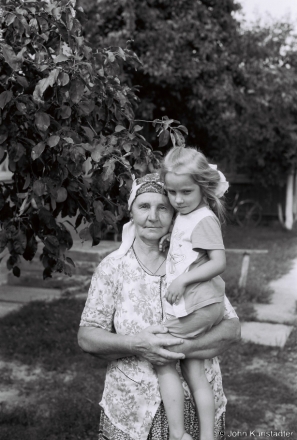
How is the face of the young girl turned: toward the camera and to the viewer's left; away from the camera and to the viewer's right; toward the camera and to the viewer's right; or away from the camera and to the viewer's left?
toward the camera and to the viewer's left

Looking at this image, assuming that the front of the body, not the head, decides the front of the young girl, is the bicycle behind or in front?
behind

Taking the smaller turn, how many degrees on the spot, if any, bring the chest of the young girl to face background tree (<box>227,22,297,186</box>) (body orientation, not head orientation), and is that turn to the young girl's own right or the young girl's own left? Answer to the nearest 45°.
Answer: approximately 135° to the young girl's own right

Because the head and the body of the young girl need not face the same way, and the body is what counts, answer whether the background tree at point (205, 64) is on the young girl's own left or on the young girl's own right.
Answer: on the young girl's own right

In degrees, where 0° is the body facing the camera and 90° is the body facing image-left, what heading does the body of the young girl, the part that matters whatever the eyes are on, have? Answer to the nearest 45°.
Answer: approximately 45°

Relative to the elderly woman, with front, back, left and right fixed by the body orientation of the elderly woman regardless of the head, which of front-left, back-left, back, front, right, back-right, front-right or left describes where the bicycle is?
back

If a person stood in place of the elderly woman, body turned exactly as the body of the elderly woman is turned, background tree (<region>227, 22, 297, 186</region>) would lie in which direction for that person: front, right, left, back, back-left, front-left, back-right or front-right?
back

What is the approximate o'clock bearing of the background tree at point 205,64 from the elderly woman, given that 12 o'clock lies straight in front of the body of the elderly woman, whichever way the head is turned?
The background tree is roughly at 6 o'clock from the elderly woman.
